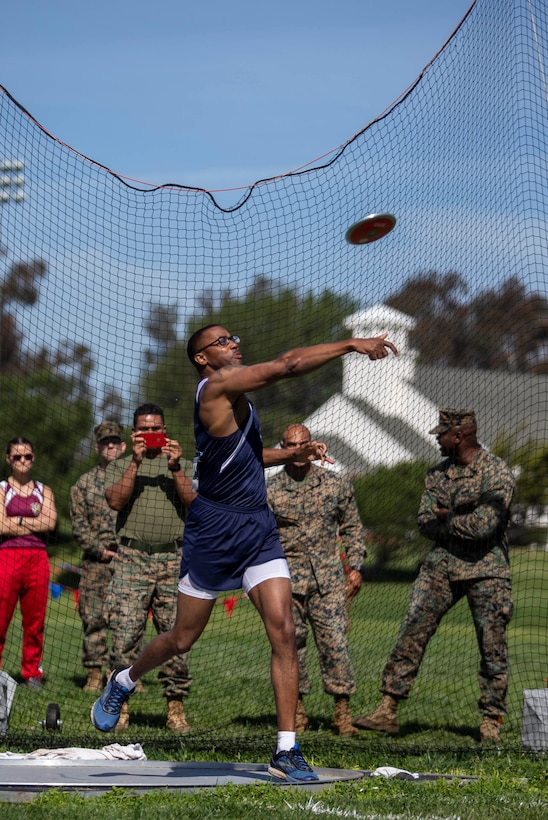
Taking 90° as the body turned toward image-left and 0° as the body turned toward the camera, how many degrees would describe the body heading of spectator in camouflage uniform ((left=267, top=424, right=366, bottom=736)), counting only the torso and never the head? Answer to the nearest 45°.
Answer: approximately 0°

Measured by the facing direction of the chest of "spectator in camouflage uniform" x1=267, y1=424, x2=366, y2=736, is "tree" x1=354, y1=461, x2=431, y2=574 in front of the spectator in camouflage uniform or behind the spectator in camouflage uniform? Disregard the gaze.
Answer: behind

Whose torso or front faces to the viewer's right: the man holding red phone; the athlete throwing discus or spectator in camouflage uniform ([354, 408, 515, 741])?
the athlete throwing discus

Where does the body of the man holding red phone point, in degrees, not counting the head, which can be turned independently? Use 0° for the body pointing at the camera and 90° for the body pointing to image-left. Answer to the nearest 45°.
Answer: approximately 0°

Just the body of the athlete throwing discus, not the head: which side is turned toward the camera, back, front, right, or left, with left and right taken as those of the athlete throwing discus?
right

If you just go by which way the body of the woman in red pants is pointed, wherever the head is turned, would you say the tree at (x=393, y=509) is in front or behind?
behind

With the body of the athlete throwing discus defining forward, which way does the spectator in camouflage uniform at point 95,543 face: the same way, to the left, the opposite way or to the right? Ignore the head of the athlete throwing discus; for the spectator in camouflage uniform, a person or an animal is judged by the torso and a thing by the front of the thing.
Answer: to the right

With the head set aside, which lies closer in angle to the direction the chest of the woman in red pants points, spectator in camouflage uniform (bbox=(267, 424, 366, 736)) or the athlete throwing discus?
the athlete throwing discus
